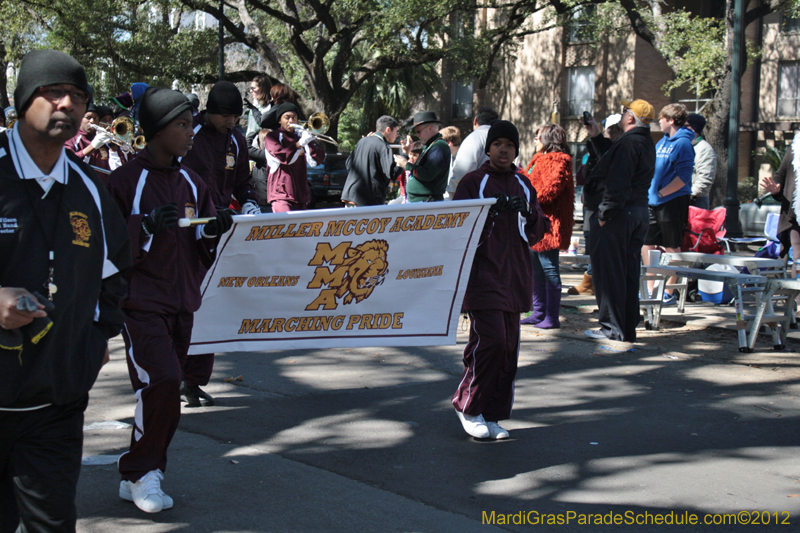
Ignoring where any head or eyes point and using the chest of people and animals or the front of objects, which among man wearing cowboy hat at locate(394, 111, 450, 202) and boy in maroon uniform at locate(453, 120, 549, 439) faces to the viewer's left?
the man wearing cowboy hat

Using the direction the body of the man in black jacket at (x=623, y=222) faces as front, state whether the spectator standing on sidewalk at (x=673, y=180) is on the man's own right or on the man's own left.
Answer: on the man's own right

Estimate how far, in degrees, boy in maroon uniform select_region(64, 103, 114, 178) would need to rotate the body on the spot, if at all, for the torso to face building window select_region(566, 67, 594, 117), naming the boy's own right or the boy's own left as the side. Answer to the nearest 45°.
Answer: approximately 90° to the boy's own left

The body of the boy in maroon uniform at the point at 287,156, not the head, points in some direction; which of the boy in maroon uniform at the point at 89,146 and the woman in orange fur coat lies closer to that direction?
the woman in orange fur coat

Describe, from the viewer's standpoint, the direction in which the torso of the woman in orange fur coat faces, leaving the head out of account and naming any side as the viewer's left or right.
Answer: facing to the left of the viewer

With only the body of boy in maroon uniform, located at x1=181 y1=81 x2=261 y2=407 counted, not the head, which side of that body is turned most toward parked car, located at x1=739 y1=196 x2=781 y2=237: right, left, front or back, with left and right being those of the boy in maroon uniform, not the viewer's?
left

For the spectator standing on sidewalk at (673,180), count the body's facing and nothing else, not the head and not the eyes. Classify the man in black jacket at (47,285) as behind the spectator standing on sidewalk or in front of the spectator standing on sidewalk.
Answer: in front

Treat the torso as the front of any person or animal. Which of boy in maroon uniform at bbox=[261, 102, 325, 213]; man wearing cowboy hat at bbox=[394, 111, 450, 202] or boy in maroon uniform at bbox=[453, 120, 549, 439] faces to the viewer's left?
the man wearing cowboy hat

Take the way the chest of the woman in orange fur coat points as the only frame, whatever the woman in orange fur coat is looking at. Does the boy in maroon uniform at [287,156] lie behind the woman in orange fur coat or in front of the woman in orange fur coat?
in front

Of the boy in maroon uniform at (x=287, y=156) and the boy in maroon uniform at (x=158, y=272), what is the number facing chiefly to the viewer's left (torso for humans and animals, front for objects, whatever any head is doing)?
0

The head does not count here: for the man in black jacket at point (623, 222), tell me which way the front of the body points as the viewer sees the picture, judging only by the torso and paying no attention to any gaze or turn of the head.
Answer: to the viewer's left

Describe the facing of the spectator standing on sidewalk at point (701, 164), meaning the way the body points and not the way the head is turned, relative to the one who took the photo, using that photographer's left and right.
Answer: facing to the left of the viewer
